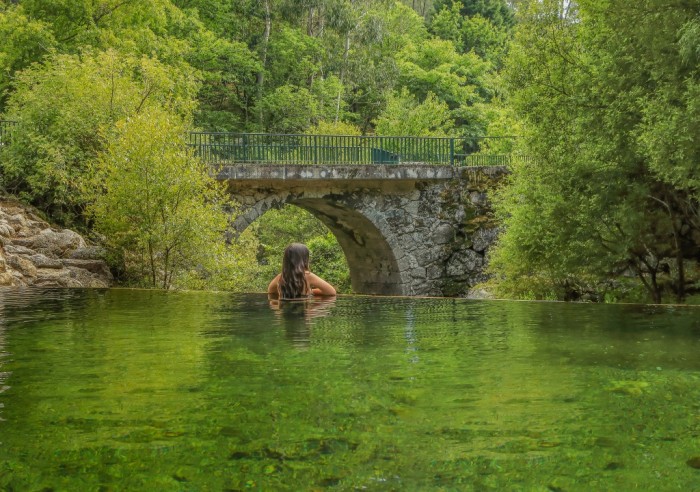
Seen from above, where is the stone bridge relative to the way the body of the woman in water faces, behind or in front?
in front

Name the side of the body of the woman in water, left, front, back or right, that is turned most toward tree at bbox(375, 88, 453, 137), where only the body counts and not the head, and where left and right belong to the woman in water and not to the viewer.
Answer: front

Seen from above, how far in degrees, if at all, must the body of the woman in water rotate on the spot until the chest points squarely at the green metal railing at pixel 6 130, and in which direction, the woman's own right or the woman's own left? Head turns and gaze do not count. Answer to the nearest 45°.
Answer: approximately 45° to the woman's own left

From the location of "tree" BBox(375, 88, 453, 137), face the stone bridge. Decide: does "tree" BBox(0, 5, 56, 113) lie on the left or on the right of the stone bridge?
right

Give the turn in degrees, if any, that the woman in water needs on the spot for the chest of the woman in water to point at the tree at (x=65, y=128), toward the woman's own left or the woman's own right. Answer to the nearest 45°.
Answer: approximately 45° to the woman's own left

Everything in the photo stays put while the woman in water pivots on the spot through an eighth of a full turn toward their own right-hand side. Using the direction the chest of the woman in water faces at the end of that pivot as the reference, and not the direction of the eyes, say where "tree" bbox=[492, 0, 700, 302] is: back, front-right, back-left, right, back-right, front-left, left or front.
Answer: front

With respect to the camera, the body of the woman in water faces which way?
away from the camera

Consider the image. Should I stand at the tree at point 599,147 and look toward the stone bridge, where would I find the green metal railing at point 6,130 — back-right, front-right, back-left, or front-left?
front-left

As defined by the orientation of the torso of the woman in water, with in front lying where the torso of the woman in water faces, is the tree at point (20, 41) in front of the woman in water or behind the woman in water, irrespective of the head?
in front

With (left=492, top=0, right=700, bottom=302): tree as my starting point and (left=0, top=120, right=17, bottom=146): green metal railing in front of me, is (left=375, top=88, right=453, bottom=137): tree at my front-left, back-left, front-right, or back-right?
front-right

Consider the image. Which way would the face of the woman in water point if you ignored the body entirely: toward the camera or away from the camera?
away from the camera
